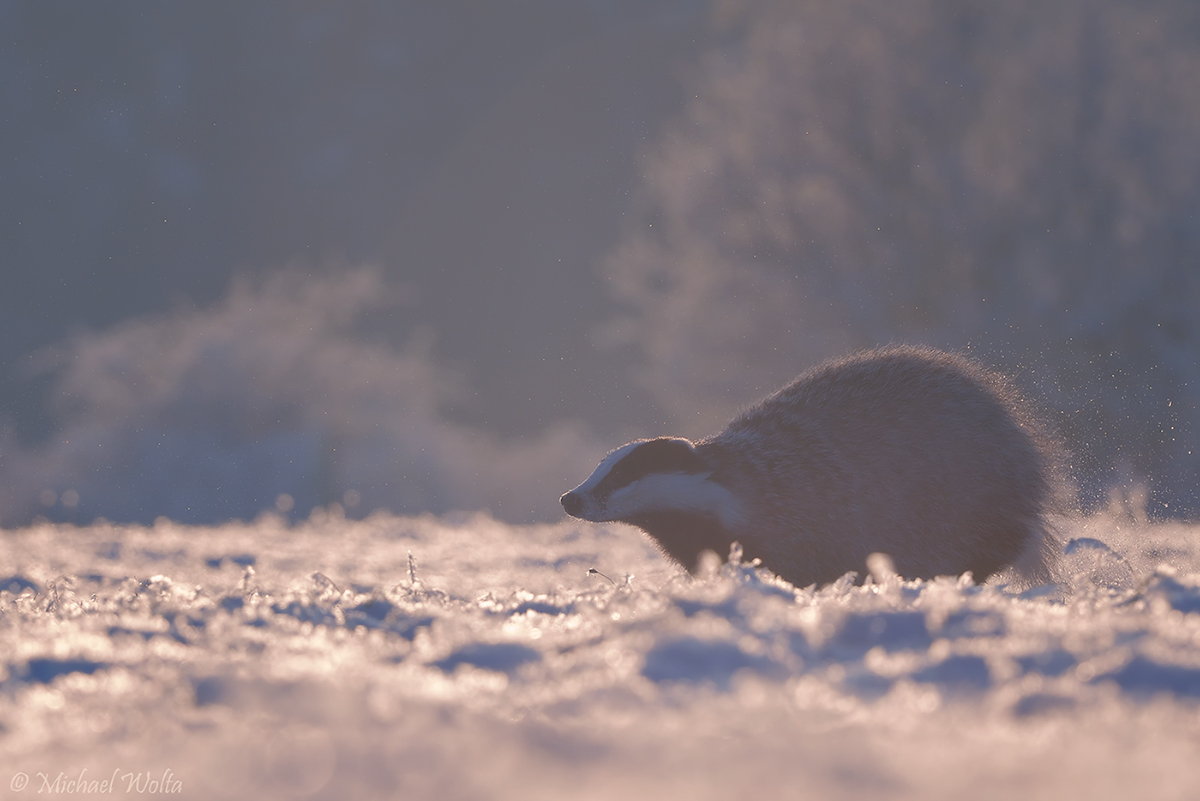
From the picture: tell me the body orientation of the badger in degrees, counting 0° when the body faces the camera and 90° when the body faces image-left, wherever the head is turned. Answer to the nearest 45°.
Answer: approximately 90°
